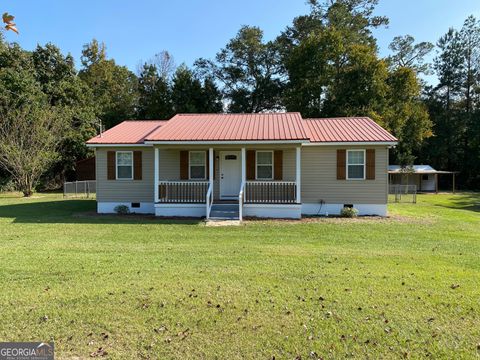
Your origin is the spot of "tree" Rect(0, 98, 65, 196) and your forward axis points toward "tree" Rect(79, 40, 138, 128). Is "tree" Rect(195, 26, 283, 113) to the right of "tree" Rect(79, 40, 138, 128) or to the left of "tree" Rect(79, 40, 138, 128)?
right

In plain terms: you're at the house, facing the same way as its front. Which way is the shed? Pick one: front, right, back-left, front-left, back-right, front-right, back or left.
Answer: back-left

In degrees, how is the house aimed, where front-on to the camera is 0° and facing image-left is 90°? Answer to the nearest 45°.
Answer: approximately 0°

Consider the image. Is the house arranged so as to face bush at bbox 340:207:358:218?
no

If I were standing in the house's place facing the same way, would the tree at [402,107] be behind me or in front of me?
behind

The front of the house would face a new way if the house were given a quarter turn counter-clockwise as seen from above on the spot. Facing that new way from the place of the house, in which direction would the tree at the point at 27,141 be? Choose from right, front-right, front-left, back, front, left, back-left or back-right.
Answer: back-left

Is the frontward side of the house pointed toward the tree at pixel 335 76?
no

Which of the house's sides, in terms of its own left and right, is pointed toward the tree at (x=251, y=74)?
back

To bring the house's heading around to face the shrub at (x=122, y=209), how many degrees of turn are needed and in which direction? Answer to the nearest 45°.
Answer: approximately 90° to its right

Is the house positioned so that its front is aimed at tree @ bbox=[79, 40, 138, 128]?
no

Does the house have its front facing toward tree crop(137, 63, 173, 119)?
no
